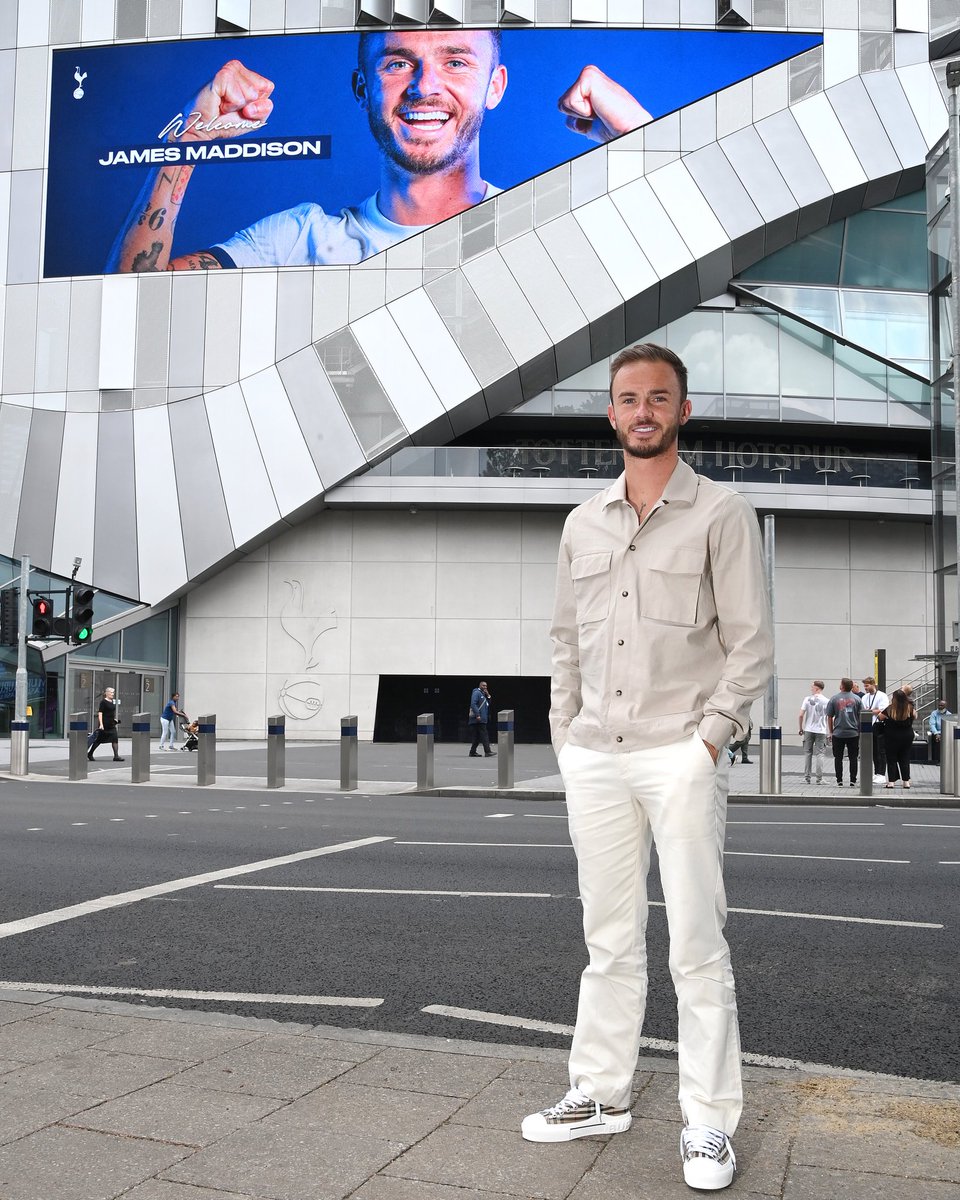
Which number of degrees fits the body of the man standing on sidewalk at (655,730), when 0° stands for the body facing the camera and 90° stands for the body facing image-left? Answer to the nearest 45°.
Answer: approximately 45°

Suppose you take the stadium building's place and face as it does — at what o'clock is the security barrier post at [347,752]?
The security barrier post is roughly at 12 o'clock from the stadium building.

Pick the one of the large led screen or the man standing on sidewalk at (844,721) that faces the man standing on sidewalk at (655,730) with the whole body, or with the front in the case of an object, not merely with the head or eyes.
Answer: the large led screen

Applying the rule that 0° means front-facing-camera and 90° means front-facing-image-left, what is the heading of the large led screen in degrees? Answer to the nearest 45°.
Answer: approximately 0°

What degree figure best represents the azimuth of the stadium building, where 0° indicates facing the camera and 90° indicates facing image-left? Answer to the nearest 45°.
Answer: approximately 0°

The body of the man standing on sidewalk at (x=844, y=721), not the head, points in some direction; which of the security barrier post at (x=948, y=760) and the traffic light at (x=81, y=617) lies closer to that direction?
the traffic light

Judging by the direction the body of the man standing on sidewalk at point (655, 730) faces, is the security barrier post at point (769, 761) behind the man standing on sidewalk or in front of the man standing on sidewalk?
behind

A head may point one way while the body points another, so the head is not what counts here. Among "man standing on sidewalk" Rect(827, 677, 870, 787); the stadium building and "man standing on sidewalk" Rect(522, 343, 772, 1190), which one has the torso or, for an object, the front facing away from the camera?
"man standing on sidewalk" Rect(827, 677, 870, 787)

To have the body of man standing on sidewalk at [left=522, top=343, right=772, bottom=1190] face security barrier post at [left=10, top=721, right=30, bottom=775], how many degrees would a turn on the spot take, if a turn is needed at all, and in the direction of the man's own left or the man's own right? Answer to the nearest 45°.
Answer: approximately 90° to the man's own right
